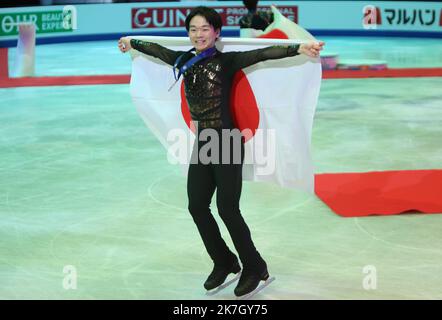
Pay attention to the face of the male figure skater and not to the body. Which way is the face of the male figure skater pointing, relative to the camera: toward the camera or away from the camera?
toward the camera

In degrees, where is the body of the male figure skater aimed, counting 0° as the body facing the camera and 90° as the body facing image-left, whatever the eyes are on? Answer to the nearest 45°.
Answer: approximately 45°

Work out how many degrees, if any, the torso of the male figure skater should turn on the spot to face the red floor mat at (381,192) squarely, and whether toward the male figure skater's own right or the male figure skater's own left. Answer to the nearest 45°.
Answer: approximately 180°
